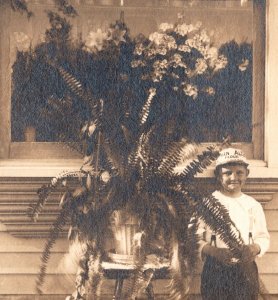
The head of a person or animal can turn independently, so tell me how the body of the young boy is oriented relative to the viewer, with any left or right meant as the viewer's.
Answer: facing the viewer

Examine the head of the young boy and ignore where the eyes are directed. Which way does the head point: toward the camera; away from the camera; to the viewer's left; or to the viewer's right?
toward the camera

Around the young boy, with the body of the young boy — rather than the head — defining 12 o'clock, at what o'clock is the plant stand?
The plant stand is roughly at 2 o'clock from the young boy.
